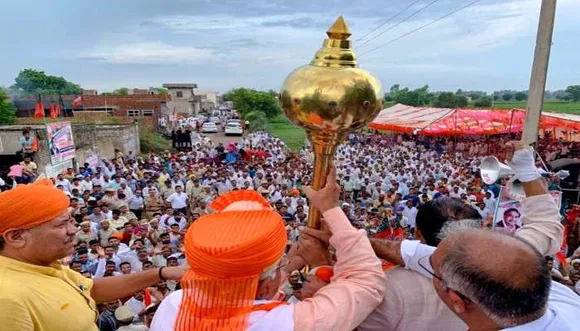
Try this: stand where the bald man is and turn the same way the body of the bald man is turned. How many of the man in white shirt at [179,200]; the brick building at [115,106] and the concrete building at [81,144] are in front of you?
3

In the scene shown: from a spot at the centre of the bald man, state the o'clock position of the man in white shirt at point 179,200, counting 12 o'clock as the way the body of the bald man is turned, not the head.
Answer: The man in white shirt is roughly at 12 o'clock from the bald man.

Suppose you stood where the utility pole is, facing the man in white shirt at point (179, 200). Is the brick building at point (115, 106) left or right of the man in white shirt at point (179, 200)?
right

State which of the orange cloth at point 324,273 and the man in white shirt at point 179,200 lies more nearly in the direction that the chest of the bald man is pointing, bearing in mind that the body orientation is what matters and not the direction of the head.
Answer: the man in white shirt

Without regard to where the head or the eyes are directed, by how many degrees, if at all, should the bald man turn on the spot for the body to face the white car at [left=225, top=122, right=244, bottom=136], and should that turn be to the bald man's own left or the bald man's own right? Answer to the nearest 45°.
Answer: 0° — they already face it

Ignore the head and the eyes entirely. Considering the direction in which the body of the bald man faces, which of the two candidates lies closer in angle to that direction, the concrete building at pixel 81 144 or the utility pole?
the concrete building

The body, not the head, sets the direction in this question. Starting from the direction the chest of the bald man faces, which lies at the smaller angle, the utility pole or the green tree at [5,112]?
the green tree

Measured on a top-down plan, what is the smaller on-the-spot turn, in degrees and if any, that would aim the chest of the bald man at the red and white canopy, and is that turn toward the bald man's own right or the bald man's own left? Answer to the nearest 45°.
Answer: approximately 45° to the bald man's own right

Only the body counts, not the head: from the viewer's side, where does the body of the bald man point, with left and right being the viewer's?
facing away from the viewer and to the left of the viewer

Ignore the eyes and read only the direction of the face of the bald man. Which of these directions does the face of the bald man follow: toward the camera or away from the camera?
away from the camera
